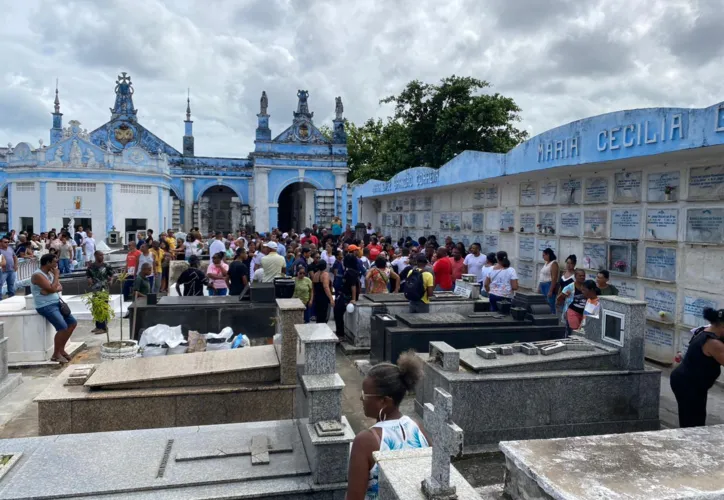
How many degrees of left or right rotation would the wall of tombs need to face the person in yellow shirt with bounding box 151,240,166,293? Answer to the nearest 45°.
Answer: approximately 45° to its right

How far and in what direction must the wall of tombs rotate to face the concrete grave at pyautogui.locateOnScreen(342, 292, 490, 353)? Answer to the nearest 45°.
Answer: approximately 45° to its right

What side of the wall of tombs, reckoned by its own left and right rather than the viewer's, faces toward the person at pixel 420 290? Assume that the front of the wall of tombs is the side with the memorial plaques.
front

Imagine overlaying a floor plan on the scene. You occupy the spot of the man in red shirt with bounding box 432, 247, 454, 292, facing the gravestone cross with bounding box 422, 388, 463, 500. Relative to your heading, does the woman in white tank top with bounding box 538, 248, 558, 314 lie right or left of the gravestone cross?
left

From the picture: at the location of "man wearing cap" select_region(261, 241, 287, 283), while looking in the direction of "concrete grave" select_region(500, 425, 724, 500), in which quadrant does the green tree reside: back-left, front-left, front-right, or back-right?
back-left

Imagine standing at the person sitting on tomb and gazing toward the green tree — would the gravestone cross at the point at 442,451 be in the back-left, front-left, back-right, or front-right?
back-right

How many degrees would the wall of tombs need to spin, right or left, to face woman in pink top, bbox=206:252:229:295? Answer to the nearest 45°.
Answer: approximately 45° to its right

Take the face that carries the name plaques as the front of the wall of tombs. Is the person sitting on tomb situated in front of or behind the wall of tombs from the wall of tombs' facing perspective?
in front

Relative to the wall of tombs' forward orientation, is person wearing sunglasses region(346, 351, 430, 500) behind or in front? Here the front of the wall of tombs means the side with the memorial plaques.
in front

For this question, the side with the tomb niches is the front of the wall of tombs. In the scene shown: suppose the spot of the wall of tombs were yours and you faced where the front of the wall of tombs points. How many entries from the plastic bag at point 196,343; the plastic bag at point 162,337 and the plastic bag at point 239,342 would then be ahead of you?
3

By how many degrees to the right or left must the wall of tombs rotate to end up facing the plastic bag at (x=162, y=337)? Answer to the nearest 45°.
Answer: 0° — it already faces it
